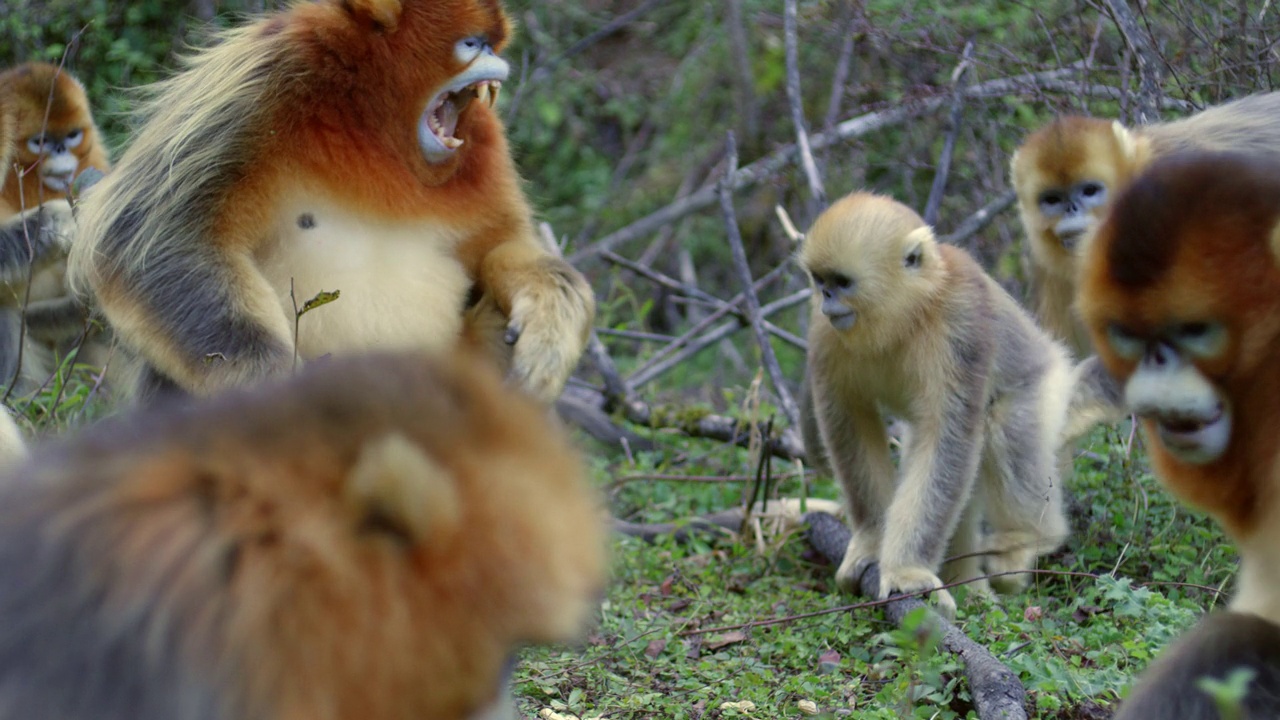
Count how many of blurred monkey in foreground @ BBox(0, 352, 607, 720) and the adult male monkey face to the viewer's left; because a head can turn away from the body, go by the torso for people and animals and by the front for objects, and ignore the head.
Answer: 0

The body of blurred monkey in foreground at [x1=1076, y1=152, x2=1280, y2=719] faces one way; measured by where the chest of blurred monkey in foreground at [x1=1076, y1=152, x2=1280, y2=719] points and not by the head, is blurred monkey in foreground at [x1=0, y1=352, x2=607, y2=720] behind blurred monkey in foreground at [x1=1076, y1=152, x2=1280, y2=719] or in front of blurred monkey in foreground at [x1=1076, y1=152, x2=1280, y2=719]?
in front

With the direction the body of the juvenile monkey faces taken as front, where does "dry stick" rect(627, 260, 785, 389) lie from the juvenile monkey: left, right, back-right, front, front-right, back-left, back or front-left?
right

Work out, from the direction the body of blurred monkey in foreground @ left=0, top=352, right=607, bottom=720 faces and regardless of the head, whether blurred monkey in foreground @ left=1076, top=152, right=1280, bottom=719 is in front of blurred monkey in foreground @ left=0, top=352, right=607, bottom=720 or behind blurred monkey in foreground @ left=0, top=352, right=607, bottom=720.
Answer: in front

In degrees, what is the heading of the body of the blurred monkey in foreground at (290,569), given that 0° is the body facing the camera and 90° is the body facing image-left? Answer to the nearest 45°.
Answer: approximately 225°

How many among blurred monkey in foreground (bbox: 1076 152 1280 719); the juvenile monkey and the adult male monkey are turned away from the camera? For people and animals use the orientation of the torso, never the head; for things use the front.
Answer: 0

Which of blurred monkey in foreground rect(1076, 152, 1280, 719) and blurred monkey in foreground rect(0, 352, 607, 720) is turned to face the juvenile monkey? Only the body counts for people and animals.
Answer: blurred monkey in foreground rect(0, 352, 607, 720)

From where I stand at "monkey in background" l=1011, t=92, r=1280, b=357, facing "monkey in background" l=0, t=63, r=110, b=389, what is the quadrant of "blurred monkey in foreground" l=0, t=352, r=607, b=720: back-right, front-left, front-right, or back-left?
front-left

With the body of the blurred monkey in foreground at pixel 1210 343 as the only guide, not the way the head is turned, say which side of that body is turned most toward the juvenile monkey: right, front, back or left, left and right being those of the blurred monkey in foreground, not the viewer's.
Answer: right

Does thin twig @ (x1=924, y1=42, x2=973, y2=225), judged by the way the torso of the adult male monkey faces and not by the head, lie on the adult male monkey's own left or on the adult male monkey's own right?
on the adult male monkey's own left

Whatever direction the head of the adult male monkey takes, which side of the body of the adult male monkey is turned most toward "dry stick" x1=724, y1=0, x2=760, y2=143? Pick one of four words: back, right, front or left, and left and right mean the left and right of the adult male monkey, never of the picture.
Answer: left

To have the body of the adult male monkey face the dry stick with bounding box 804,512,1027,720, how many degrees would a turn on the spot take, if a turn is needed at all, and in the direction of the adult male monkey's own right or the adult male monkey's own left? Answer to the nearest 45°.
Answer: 0° — it already faces it

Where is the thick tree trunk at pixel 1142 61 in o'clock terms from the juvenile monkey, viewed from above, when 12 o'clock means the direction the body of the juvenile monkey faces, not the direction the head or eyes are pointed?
The thick tree trunk is roughly at 5 o'clock from the juvenile monkey.

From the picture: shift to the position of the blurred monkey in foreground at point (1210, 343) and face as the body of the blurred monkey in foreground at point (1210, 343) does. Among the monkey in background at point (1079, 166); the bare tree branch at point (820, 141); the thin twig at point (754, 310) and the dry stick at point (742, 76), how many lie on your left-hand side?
0

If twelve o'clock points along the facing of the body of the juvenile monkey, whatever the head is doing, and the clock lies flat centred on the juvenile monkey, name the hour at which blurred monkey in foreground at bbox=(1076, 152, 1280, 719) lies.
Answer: The blurred monkey in foreground is roughly at 10 o'clock from the juvenile monkey.

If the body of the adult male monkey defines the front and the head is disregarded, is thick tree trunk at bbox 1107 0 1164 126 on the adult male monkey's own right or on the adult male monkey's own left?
on the adult male monkey's own left

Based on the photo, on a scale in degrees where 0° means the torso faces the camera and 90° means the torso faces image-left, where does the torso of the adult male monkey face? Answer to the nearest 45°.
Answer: approximately 315°
